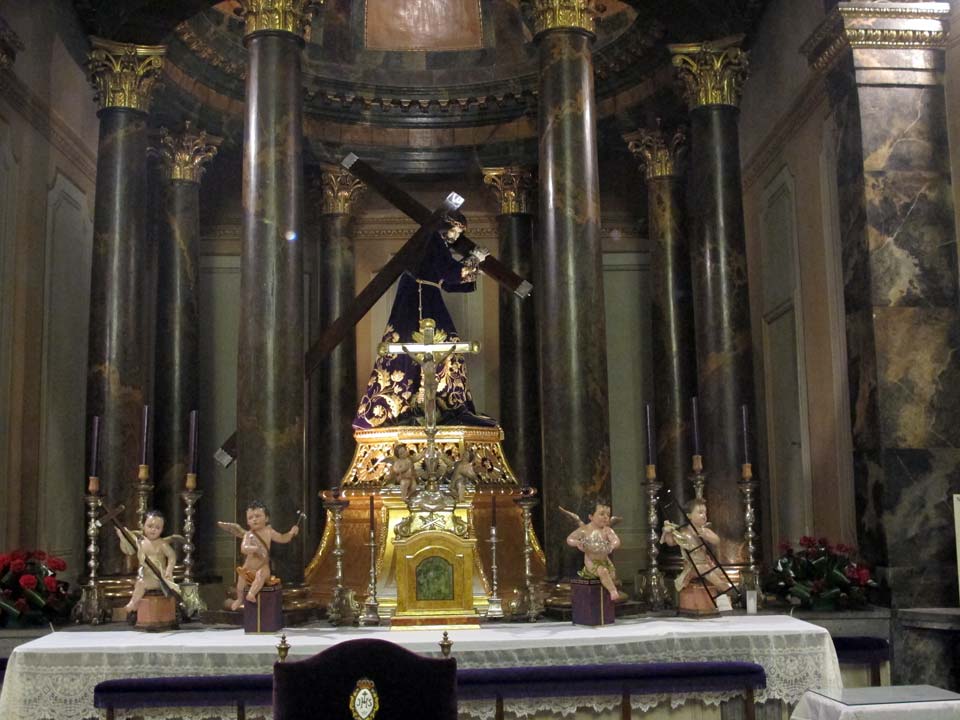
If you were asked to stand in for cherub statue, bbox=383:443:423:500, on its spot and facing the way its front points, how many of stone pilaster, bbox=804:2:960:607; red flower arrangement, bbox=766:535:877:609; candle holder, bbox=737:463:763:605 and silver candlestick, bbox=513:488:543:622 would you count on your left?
4

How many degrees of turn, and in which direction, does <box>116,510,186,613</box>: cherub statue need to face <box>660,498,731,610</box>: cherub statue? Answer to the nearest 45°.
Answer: approximately 90° to its left

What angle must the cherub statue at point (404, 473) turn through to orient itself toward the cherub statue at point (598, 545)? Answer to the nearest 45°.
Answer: approximately 45° to its left

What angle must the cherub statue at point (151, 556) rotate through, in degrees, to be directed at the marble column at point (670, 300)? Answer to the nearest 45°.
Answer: approximately 135° to its left

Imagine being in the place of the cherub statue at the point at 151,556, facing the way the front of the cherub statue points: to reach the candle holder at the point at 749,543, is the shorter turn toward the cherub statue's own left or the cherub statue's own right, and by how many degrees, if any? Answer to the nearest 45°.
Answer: approximately 90° to the cherub statue's own left

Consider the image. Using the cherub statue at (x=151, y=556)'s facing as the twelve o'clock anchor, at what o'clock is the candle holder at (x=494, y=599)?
The candle holder is roughly at 9 o'clock from the cherub statue.

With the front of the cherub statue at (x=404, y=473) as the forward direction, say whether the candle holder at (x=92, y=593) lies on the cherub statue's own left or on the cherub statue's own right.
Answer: on the cherub statue's own right

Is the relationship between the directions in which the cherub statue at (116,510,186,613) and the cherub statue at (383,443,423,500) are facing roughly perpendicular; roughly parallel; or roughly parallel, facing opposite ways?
roughly parallel

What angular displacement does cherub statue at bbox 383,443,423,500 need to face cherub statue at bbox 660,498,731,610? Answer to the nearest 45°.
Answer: approximately 90° to its left

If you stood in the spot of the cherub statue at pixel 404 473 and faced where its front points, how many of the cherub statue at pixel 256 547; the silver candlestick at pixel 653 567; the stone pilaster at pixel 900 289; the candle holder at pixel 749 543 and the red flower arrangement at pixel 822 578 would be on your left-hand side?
4

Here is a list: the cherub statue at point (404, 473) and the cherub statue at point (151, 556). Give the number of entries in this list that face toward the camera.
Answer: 2

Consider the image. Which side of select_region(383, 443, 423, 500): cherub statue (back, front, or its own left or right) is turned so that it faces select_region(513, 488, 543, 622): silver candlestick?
left

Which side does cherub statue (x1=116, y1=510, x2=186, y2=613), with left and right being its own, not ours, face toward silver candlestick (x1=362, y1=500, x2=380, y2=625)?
left

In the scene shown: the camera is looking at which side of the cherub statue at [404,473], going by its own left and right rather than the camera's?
front

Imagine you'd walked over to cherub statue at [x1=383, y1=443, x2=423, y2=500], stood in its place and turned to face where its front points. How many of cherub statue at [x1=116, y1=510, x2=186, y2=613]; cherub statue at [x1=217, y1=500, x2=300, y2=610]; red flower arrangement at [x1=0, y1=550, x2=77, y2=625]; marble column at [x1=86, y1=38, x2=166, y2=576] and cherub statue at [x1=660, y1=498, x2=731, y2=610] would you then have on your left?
1

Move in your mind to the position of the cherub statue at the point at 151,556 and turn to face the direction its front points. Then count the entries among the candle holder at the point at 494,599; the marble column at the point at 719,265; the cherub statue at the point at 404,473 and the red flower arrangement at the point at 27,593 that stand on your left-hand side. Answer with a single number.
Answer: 3
